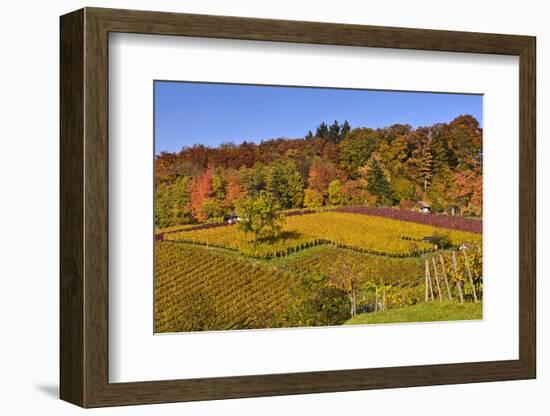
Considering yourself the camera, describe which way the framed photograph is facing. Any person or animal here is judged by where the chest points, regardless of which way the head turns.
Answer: facing the viewer and to the right of the viewer
